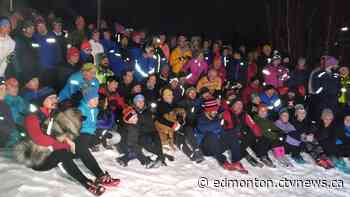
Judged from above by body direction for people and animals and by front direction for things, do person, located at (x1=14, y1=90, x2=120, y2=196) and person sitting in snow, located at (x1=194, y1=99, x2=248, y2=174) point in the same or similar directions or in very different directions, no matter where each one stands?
same or similar directions

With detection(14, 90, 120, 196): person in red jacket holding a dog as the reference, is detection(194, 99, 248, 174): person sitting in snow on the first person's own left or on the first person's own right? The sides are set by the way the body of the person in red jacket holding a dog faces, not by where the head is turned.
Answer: on the first person's own left

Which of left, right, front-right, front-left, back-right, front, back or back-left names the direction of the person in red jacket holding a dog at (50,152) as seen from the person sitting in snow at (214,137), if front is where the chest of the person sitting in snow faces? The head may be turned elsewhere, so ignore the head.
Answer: right

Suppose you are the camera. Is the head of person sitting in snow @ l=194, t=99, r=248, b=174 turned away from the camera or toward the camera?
toward the camera

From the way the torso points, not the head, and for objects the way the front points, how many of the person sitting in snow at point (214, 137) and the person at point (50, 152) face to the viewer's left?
0

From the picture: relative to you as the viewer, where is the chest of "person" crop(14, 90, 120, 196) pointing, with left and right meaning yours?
facing the viewer and to the right of the viewer
